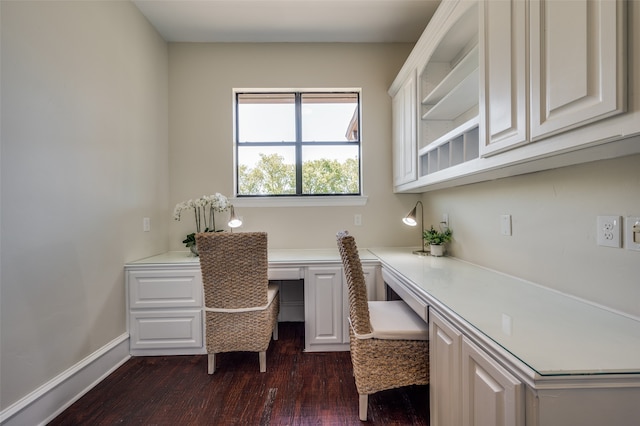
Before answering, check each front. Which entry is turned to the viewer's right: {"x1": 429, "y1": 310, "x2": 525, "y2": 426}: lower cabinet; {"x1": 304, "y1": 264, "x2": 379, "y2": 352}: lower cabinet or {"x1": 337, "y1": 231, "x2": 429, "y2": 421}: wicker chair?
the wicker chair

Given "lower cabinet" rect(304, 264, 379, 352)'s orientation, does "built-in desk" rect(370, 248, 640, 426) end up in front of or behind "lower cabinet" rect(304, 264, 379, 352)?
in front

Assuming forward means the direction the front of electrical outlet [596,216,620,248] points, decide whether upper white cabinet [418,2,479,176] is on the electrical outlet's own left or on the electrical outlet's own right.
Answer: on the electrical outlet's own right

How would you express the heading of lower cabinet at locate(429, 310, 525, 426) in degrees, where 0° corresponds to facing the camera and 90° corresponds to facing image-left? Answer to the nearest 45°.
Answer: approximately 45°

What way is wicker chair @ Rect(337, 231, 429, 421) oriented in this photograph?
to the viewer's right

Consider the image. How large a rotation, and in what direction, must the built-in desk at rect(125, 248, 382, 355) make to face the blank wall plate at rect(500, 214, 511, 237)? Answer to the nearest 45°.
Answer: approximately 45° to its left

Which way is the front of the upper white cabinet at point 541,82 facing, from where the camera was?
facing the viewer and to the left of the viewer

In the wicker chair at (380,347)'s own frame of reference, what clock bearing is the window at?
The window is roughly at 8 o'clock from the wicker chair.

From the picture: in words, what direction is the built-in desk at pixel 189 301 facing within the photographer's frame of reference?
facing the viewer

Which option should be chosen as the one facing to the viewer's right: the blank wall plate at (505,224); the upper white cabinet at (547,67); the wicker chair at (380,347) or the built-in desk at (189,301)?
the wicker chair
